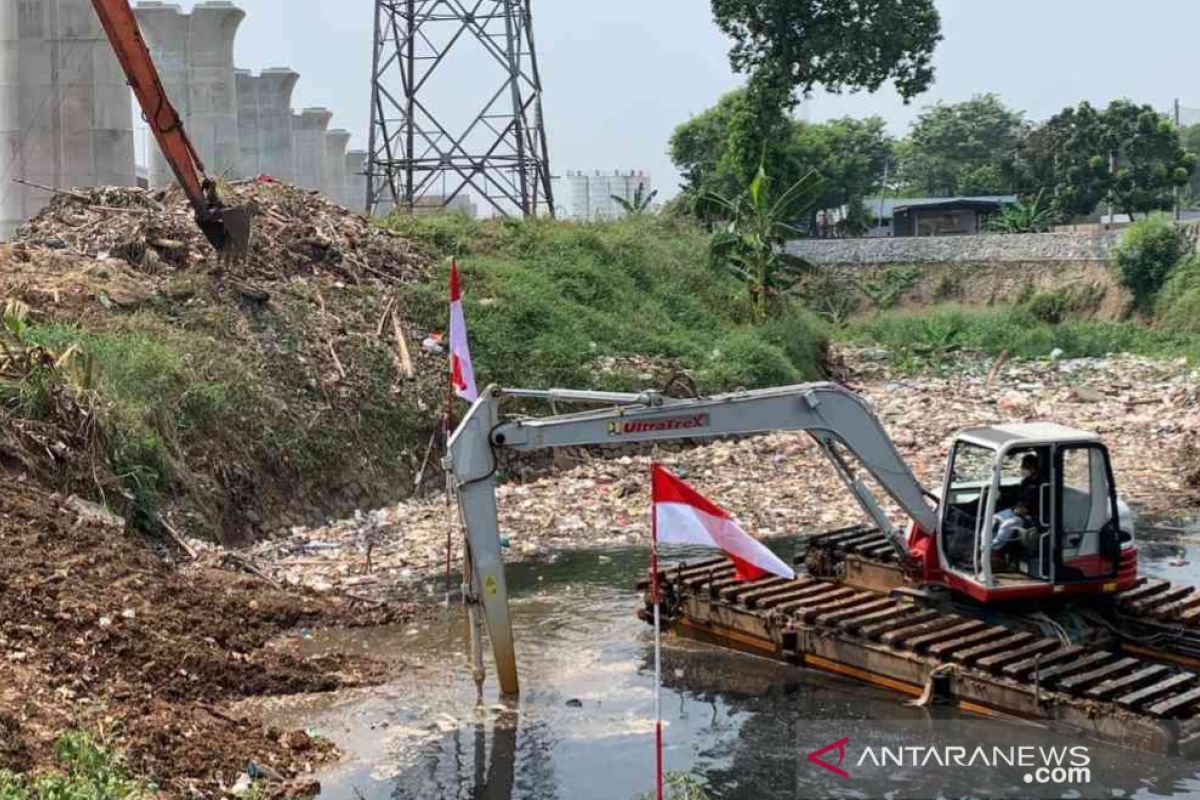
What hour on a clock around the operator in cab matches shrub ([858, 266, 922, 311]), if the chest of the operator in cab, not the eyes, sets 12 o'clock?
The shrub is roughly at 3 o'clock from the operator in cab.

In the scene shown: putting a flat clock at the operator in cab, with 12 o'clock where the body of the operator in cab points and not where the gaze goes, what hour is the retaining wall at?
The retaining wall is roughly at 3 o'clock from the operator in cab.

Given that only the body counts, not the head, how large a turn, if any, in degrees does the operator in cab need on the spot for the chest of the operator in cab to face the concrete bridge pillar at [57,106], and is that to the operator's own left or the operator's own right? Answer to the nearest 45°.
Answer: approximately 45° to the operator's own right

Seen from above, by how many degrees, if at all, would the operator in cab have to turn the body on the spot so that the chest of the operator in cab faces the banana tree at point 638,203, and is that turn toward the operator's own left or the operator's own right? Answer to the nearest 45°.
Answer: approximately 90° to the operator's own right

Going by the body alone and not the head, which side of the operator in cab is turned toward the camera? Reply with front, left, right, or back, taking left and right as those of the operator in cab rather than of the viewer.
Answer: left

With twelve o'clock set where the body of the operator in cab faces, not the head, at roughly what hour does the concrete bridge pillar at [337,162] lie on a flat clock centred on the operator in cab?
The concrete bridge pillar is roughly at 2 o'clock from the operator in cab.

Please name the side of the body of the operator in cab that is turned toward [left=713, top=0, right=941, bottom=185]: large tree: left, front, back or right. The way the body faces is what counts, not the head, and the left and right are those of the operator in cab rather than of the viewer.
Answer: right

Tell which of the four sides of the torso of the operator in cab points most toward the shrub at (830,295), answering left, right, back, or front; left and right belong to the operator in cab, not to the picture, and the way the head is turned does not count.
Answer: right

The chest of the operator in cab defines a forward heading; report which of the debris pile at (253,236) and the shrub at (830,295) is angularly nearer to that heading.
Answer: the debris pile
